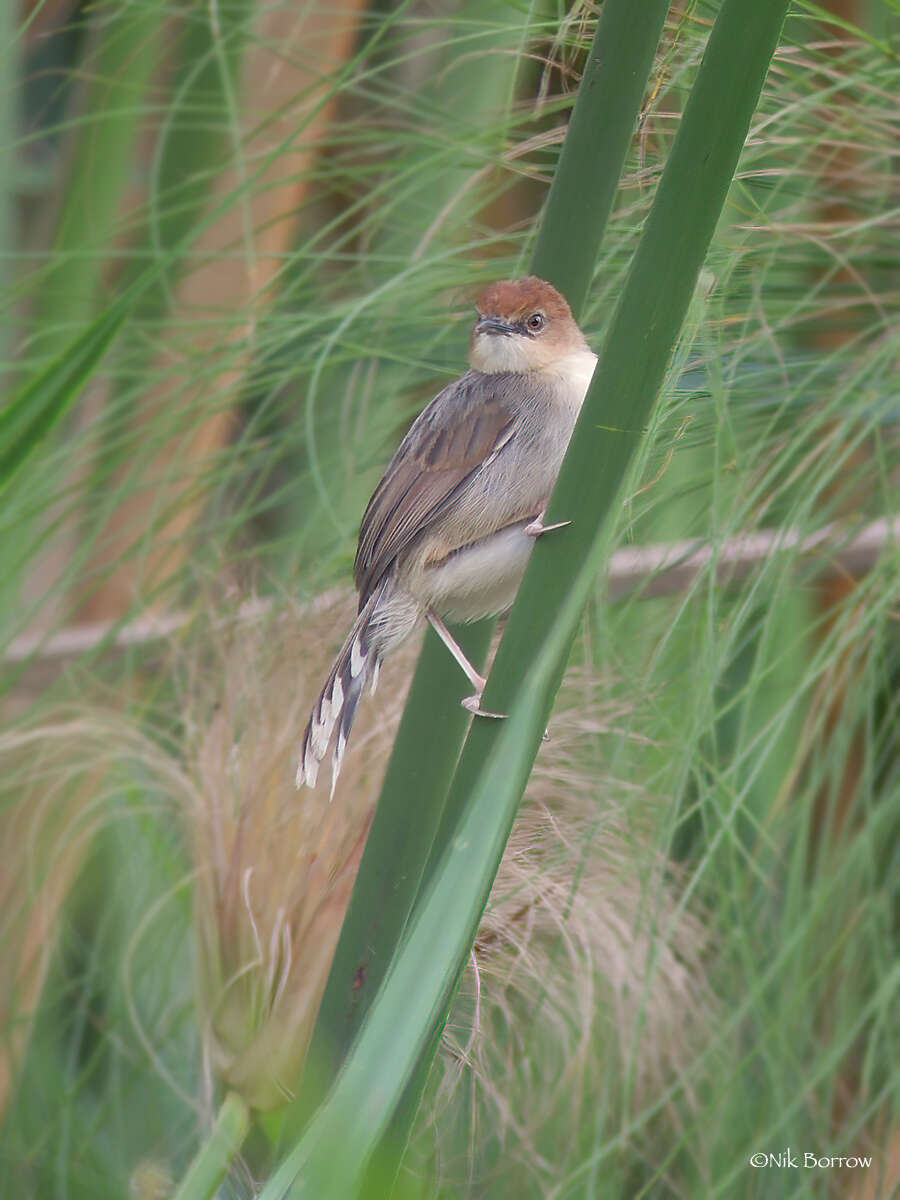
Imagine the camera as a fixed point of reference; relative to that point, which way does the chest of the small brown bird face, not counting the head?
to the viewer's right
